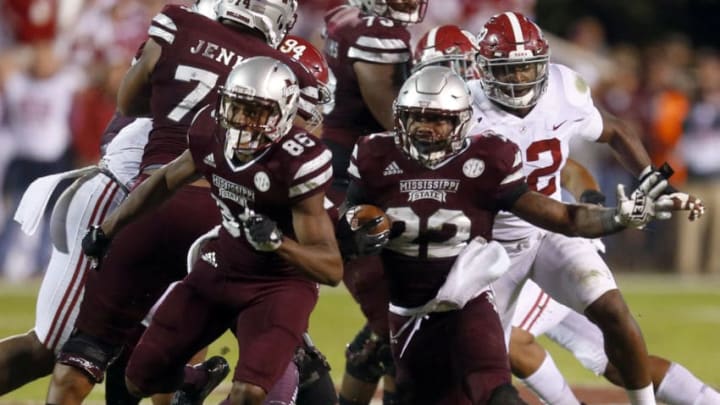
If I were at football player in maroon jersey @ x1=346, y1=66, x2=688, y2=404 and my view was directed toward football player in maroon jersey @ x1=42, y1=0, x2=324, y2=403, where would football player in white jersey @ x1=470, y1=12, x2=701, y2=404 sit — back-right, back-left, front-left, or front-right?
back-right

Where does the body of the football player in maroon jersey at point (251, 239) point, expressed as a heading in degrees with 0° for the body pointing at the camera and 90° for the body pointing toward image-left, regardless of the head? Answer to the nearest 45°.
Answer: approximately 45°
